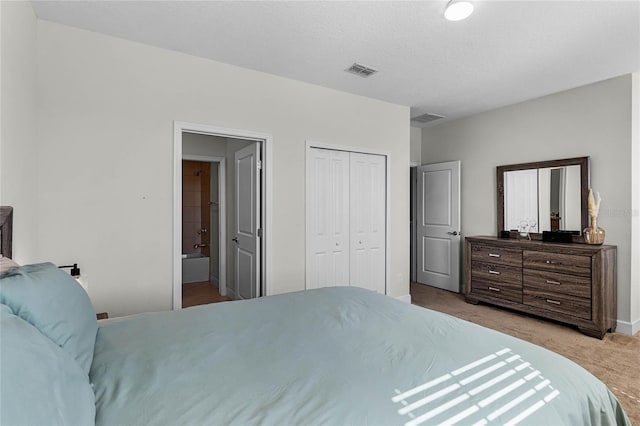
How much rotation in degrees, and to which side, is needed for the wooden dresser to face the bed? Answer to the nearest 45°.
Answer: approximately 45° to its left

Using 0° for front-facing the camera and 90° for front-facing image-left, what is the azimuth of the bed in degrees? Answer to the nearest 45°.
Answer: approximately 225°

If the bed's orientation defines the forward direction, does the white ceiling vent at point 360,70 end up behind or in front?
in front

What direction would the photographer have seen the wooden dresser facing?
facing the viewer and to the left of the viewer

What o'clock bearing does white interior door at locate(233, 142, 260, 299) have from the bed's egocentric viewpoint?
The white interior door is roughly at 10 o'clock from the bed.

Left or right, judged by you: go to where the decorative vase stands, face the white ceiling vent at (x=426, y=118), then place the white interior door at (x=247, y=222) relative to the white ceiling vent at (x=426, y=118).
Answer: left

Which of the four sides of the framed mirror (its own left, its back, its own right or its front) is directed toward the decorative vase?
left

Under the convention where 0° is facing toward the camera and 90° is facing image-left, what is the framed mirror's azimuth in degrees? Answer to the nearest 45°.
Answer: approximately 45°

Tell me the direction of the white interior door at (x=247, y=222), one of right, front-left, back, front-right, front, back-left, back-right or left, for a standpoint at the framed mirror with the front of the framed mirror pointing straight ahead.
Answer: front

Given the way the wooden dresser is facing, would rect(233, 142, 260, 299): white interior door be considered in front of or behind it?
in front

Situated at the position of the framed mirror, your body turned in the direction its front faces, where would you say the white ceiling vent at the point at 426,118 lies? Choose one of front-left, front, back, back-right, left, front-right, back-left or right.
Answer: front-right

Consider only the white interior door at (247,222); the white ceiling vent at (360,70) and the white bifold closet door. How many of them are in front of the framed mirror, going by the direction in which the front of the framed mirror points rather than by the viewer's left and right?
3
